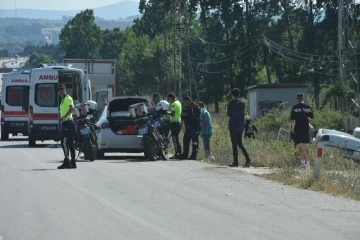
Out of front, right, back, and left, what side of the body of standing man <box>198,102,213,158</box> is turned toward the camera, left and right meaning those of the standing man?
left

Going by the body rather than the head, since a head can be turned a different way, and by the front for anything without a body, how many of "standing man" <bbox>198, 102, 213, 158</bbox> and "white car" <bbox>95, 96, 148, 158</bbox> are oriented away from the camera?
1

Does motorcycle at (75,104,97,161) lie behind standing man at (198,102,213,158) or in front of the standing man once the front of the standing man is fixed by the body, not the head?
in front

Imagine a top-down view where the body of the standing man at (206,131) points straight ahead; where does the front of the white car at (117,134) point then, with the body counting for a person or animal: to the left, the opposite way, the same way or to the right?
to the right

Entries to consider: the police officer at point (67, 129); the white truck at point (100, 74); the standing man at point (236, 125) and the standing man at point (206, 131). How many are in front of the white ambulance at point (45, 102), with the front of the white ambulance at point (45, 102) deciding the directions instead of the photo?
1

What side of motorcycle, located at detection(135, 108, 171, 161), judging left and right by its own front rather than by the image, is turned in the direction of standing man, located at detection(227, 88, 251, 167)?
right

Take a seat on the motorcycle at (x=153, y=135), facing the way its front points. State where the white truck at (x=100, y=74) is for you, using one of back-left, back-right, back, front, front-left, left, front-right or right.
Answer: front-left

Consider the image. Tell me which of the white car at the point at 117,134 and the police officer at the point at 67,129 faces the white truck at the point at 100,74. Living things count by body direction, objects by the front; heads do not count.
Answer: the white car

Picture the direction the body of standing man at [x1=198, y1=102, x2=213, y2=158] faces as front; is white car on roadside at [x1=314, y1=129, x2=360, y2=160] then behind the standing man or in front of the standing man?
behind
